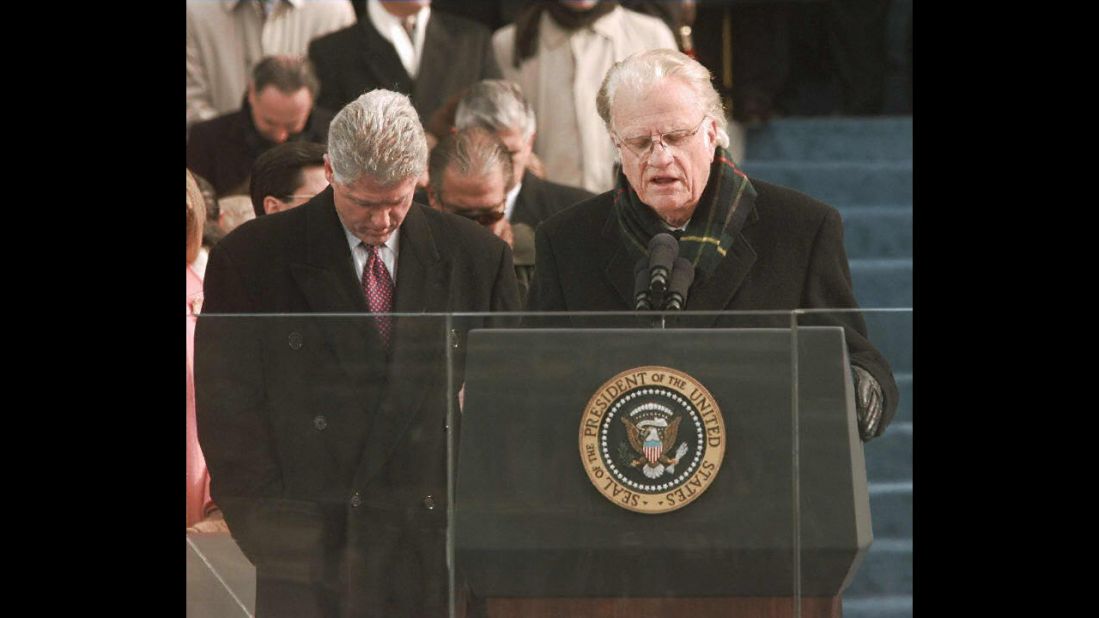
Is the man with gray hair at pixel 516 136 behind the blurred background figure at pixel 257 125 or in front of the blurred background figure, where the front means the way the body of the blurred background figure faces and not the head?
in front

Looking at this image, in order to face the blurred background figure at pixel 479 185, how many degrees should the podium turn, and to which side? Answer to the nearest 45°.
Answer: approximately 135° to its right
